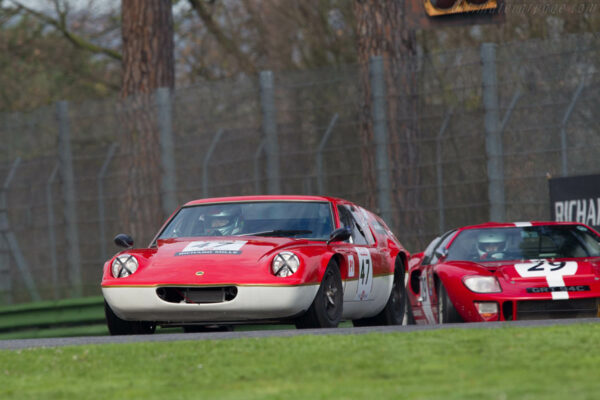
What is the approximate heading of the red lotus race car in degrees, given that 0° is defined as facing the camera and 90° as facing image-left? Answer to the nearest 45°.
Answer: approximately 45°

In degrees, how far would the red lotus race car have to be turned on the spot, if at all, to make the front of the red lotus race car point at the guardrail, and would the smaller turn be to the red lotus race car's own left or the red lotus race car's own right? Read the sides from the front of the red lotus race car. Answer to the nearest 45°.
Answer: approximately 90° to the red lotus race car's own right

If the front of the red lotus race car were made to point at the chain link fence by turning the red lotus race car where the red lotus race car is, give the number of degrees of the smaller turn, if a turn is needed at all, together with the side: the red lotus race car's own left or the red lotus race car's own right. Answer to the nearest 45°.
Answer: approximately 135° to the red lotus race car's own right

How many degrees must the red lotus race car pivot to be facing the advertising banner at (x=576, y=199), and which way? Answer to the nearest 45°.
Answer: approximately 180°
